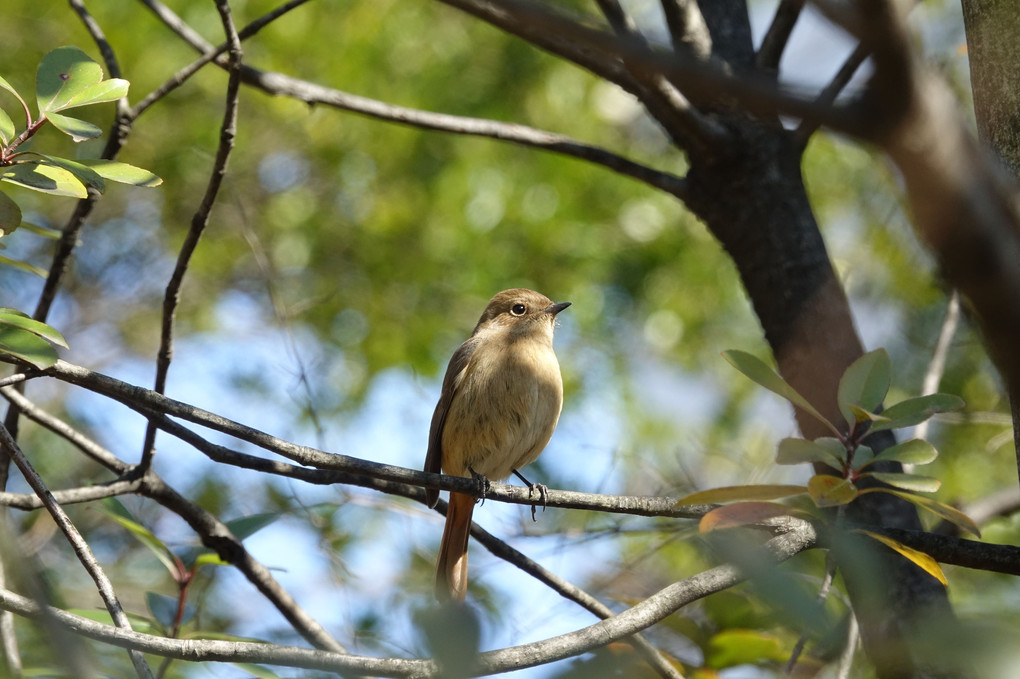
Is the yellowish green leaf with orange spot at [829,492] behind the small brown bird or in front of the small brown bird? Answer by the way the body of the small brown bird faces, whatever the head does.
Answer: in front

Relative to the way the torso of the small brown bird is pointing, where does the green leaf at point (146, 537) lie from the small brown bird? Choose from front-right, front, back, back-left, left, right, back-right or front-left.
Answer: right

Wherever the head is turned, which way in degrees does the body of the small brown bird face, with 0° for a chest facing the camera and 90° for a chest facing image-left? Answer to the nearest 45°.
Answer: approximately 315°

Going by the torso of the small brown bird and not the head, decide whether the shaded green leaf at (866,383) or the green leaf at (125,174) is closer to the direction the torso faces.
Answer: the shaded green leaf

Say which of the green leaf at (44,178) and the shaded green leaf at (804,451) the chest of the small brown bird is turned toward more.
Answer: the shaded green leaf

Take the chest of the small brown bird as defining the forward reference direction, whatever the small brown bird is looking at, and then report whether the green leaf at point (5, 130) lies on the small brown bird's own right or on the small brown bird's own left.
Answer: on the small brown bird's own right

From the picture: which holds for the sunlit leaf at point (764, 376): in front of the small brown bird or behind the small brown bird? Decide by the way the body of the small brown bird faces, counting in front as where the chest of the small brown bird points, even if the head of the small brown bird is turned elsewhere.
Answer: in front
